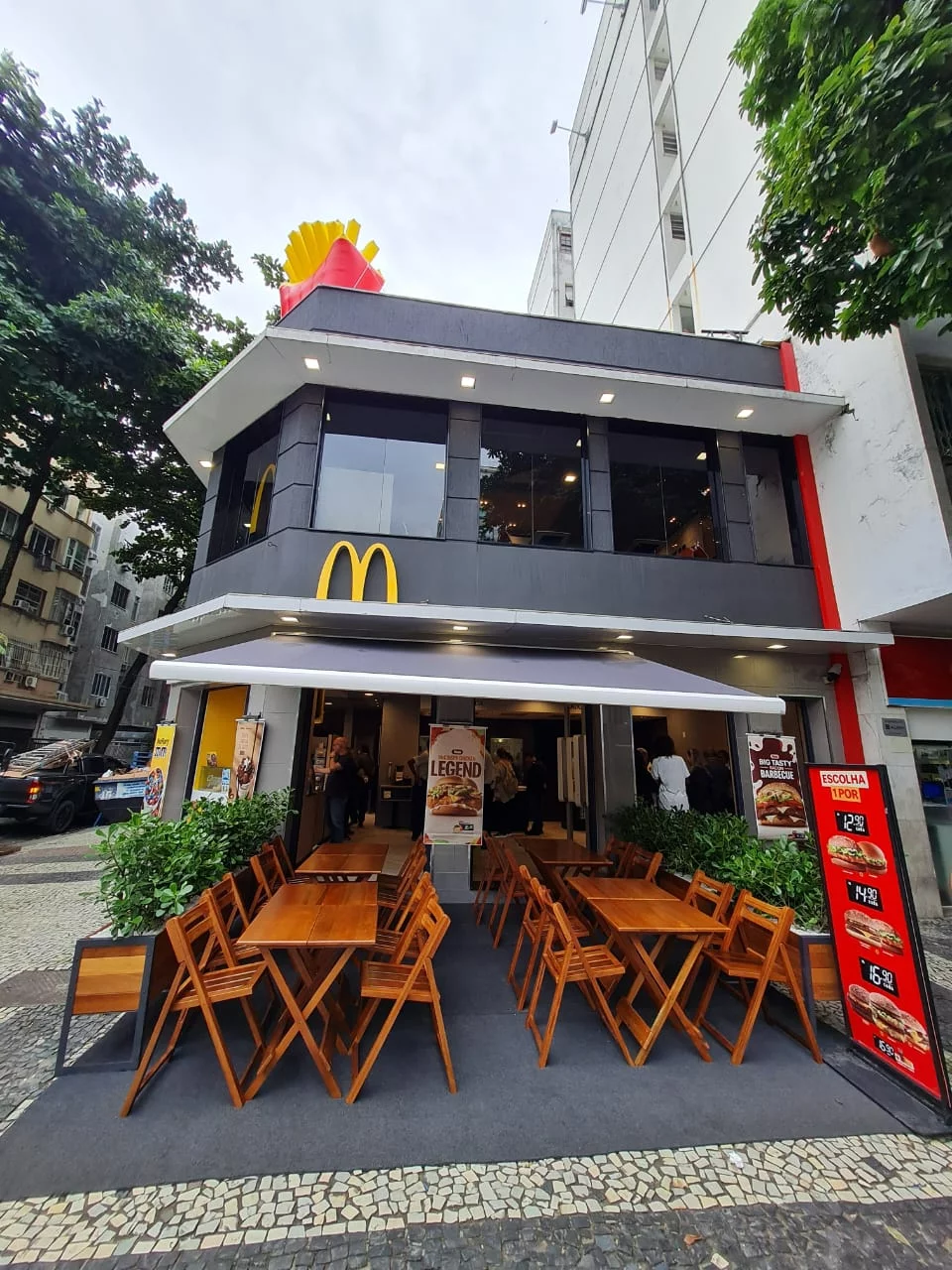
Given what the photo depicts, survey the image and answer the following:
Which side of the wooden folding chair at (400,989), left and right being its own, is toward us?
left

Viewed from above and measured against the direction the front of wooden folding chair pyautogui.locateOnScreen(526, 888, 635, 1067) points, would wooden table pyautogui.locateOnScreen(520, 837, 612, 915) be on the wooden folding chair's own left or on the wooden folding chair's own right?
on the wooden folding chair's own left

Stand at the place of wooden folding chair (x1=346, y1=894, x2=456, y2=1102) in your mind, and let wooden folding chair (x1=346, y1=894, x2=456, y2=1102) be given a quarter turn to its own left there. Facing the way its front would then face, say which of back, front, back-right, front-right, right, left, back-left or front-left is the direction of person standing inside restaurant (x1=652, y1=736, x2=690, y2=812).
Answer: back-left

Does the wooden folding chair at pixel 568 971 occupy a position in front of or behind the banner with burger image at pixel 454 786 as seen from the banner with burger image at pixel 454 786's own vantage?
in front

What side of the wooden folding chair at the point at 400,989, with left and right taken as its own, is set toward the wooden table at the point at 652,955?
back

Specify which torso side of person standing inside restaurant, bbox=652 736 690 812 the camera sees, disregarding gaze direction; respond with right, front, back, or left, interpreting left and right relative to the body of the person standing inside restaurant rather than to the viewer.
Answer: back

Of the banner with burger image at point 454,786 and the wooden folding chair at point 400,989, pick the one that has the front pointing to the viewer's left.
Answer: the wooden folding chair

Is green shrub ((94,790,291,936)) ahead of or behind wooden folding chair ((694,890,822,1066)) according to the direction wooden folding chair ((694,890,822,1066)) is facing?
ahead

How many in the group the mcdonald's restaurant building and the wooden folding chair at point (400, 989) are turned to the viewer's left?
1

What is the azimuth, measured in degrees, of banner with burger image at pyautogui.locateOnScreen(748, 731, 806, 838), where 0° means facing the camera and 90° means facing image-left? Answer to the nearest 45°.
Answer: approximately 0°

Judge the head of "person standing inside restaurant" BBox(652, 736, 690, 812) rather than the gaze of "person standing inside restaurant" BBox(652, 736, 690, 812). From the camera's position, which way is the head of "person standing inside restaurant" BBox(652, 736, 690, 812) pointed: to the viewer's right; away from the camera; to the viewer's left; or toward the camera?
away from the camera

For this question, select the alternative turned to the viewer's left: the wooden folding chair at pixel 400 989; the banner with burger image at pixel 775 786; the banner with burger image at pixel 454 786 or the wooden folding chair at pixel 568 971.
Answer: the wooden folding chair at pixel 400 989

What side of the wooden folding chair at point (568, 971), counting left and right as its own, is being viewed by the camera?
right

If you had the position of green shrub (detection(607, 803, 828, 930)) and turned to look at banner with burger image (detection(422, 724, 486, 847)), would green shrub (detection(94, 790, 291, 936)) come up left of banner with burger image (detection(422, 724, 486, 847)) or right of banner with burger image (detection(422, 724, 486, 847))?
left

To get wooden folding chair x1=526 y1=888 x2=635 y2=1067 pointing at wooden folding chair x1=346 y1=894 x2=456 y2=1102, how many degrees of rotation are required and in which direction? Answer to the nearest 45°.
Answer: approximately 135° to its right
